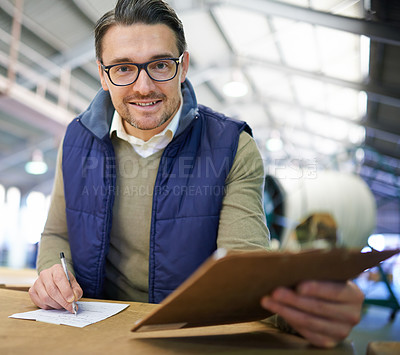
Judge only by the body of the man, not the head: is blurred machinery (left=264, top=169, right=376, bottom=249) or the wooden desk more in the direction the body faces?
the wooden desk

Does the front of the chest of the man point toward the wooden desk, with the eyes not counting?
yes

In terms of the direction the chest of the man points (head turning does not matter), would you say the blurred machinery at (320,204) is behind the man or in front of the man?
behind

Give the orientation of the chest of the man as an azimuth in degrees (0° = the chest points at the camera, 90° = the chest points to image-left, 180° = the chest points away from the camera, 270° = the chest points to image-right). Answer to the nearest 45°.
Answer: approximately 0°
